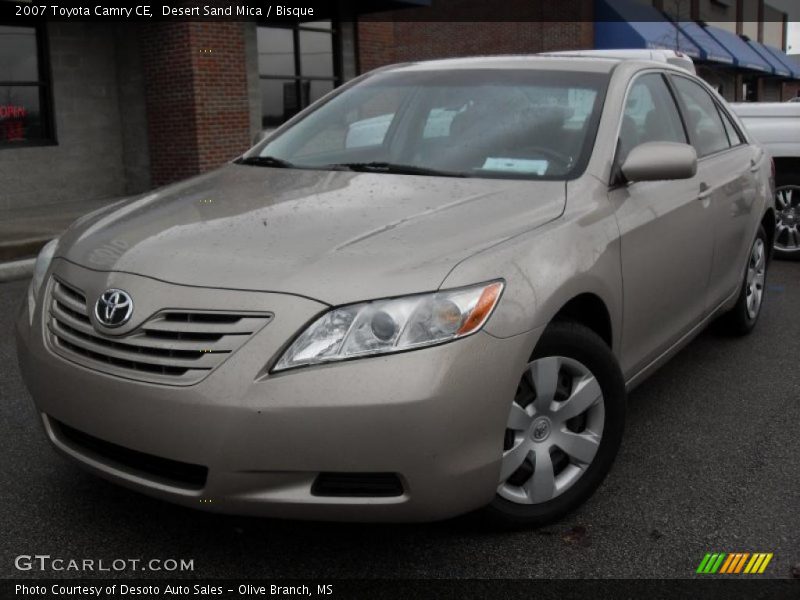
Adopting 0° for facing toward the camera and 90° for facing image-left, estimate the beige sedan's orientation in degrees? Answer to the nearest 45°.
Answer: approximately 45°

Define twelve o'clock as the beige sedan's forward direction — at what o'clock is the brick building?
The brick building is roughly at 4 o'clock from the beige sedan.

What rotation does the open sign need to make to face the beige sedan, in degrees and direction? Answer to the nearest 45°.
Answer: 0° — it already faces it

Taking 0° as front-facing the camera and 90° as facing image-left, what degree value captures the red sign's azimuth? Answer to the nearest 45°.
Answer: approximately 0°

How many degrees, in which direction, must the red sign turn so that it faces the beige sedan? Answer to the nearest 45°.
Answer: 0° — it already faces it
